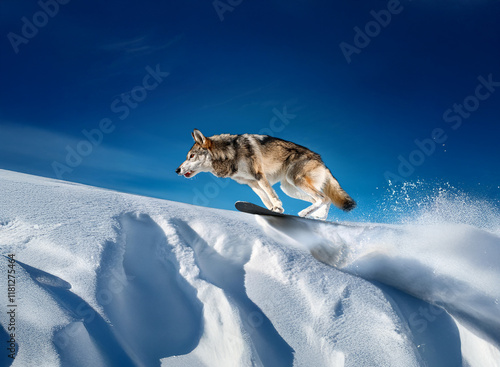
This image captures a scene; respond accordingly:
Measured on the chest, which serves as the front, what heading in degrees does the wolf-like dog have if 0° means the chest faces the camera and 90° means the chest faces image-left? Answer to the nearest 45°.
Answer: approximately 90°
